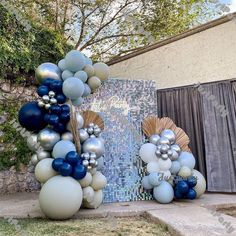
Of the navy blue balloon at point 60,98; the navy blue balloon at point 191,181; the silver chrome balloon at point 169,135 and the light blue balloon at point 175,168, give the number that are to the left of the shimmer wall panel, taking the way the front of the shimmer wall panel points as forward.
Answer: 3

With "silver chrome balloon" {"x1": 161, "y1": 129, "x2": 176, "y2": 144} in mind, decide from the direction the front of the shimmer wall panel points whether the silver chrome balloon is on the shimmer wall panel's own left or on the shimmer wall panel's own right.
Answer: on the shimmer wall panel's own left

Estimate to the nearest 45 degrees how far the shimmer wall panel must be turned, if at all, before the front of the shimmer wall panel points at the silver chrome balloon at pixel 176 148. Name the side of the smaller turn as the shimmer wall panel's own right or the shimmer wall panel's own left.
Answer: approximately 90° to the shimmer wall panel's own left

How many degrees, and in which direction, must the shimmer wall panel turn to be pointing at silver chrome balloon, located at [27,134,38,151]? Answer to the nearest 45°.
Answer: approximately 45° to its right

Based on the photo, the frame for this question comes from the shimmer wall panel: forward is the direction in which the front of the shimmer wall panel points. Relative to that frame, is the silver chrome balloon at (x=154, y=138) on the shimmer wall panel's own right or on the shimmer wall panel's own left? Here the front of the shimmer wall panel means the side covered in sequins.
on the shimmer wall panel's own left

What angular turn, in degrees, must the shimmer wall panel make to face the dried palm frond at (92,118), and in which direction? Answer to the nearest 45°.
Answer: approximately 45° to its right

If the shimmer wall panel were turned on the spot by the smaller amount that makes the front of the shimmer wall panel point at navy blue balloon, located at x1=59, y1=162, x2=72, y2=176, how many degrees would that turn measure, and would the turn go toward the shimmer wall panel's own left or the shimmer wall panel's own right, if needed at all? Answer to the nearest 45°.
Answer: approximately 45° to the shimmer wall panel's own right

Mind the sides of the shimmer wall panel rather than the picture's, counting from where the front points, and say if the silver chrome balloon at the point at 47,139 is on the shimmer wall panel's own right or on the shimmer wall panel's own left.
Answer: on the shimmer wall panel's own right

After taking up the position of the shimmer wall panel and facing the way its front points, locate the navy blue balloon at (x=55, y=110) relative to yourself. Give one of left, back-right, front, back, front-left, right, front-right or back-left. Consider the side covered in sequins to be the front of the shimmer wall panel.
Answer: front-right

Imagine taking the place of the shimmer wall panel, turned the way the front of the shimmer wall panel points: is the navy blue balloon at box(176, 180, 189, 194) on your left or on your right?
on your left

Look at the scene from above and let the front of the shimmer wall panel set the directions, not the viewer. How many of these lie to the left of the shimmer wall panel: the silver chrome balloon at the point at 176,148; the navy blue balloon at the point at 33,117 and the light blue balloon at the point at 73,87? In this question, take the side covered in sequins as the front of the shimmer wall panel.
1

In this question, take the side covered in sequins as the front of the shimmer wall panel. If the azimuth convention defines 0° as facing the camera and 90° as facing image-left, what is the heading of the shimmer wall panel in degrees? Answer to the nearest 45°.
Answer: approximately 0°
